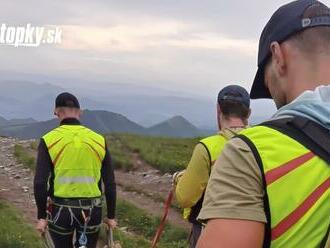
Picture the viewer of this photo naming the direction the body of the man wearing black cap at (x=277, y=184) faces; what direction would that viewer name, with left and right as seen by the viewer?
facing away from the viewer and to the left of the viewer

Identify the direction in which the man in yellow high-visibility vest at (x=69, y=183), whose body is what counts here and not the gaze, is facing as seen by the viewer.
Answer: away from the camera

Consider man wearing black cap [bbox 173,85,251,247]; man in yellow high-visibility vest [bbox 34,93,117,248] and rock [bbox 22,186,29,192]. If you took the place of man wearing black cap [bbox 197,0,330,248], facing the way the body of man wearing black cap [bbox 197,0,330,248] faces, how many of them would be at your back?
0

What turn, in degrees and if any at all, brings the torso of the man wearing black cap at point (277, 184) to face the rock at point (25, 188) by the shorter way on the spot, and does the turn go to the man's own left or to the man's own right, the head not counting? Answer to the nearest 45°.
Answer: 0° — they already face it

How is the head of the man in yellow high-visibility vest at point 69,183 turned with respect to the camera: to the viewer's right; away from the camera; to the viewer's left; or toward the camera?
away from the camera

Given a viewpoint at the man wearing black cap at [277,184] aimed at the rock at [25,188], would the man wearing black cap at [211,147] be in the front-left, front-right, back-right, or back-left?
front-right

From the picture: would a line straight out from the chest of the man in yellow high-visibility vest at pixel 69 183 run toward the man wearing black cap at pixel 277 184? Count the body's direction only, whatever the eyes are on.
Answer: no

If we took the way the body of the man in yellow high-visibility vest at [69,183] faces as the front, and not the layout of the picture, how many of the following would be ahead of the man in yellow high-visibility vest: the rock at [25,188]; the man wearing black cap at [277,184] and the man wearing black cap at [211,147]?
1

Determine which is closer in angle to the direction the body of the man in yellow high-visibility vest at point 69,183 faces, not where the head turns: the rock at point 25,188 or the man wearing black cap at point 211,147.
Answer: the rock

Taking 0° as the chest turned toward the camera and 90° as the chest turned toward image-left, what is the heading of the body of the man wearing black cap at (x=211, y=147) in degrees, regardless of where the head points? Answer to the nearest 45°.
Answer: approximately 135°

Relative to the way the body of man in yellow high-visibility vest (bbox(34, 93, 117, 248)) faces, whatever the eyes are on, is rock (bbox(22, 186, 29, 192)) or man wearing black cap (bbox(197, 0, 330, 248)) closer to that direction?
the rock

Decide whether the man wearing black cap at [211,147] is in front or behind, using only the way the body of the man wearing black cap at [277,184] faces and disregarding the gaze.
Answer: in front

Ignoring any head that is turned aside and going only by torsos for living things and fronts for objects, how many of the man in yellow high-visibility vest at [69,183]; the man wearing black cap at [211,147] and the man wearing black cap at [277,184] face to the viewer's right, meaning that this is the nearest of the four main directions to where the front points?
0

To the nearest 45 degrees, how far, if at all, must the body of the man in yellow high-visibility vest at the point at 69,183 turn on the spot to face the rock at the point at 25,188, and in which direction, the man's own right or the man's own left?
0° — they already face it

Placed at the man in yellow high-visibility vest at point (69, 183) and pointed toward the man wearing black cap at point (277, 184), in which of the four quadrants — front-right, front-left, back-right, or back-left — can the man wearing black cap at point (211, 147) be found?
front-left

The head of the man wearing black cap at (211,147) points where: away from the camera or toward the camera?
away from the camera

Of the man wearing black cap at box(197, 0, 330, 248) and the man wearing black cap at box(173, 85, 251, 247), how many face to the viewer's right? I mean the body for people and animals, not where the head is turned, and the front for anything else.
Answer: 0

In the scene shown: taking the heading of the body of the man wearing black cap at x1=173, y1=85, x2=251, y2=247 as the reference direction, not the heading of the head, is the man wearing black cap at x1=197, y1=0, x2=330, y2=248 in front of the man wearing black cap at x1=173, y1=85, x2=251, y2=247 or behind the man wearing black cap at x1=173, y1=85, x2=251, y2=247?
behind

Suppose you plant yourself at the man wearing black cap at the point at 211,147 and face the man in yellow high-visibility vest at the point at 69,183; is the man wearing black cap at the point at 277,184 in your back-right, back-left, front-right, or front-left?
back-left
